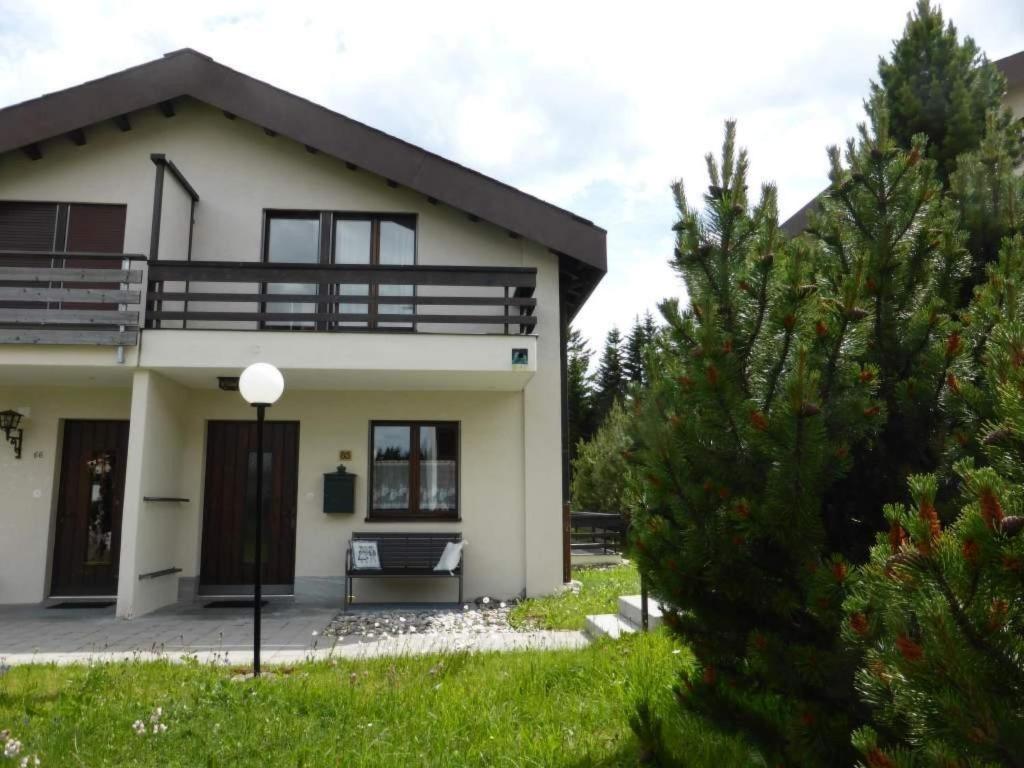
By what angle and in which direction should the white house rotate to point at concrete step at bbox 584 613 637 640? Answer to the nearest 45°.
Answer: approximately 45° to its left

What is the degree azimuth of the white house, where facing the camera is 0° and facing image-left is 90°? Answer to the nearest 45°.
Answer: approximately 0°

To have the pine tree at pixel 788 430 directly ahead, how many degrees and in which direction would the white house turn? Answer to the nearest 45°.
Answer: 0° — it already faces it

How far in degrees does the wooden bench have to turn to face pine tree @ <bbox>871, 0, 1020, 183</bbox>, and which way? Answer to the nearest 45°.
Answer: approximately 45° to its left

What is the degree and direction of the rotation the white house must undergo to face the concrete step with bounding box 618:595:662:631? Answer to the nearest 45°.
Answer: approximately 45° to its left

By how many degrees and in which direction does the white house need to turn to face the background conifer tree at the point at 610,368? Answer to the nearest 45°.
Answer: approximately 135° to its left
